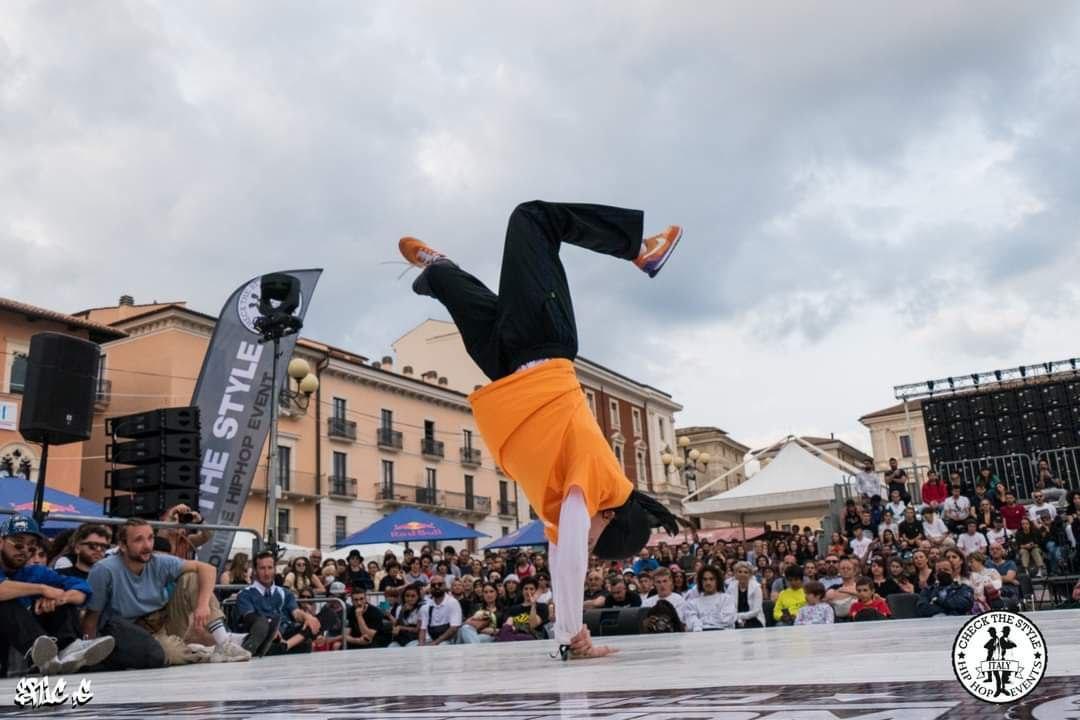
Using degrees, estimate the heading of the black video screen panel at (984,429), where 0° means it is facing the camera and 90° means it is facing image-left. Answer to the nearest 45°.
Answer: approximately 45°

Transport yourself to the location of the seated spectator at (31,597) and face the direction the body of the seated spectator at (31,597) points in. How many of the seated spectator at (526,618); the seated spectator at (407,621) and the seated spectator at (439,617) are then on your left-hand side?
3

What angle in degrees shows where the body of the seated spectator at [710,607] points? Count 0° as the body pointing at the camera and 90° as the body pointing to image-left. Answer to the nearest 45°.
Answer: approximately 0°

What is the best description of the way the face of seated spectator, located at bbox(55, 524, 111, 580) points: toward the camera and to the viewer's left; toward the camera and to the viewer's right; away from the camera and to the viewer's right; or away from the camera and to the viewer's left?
toward the camera and to the viewer's right

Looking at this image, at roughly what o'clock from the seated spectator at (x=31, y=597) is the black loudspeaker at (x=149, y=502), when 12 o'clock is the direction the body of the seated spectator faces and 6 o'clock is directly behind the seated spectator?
The black loudspeaker is roughly at 8 o'clock from the seated spectator.
